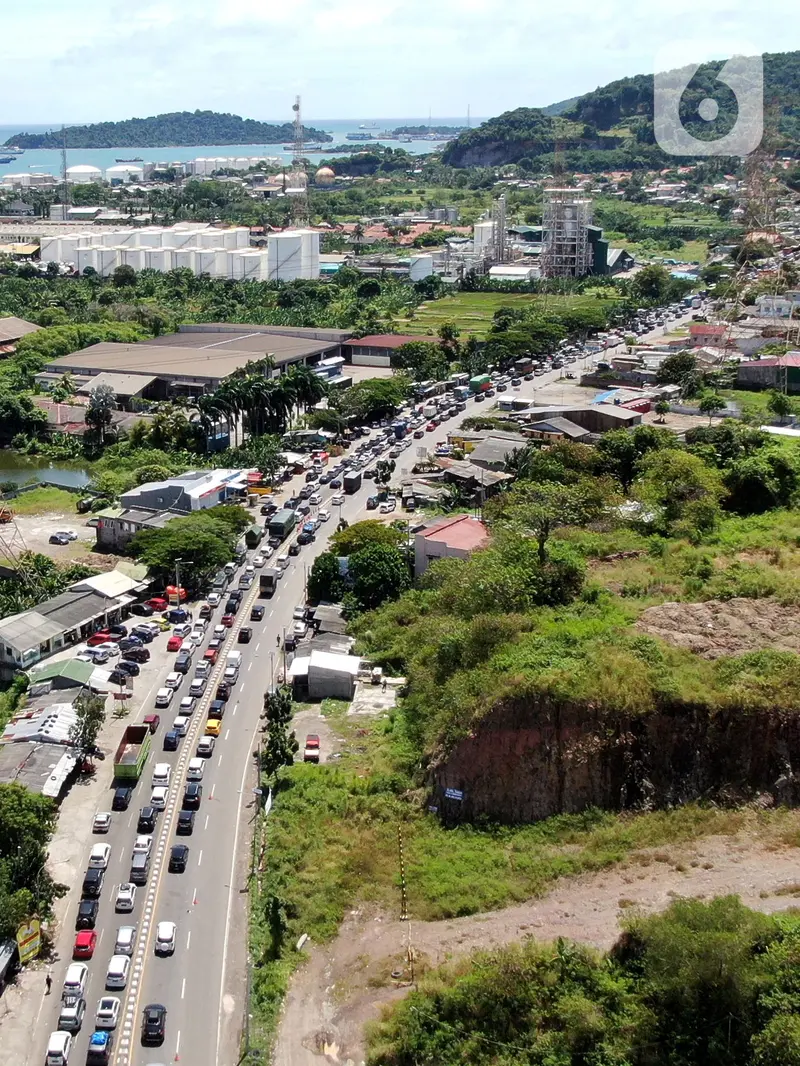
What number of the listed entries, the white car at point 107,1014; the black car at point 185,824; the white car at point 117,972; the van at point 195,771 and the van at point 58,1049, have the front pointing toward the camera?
2

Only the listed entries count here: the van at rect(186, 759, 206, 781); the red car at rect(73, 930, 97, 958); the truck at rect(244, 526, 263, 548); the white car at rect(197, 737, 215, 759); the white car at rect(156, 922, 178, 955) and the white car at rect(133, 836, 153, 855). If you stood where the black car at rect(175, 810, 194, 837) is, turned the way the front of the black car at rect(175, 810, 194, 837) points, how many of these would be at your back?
3

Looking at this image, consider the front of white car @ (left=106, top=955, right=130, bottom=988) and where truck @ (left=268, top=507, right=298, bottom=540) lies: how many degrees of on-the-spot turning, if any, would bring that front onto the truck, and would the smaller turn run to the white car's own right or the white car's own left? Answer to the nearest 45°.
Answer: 0° — it already faces it

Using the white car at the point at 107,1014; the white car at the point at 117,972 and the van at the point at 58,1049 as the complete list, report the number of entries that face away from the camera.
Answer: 3

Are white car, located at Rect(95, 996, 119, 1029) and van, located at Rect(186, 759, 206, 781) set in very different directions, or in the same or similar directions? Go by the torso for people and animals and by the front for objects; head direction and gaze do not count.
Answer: very different directions

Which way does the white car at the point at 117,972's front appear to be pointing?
away from the camera

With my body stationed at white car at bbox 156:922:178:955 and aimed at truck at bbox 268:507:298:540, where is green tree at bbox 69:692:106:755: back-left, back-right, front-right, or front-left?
front-left

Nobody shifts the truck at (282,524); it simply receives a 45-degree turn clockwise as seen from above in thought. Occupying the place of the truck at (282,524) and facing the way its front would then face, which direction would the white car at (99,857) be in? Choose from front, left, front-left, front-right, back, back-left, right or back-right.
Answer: right

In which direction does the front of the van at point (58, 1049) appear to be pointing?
away from the camera

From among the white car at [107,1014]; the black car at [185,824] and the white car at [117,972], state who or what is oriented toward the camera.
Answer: the black car

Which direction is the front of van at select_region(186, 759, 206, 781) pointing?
toward the camera

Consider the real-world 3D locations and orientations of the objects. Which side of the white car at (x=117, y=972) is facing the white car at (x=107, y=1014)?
back

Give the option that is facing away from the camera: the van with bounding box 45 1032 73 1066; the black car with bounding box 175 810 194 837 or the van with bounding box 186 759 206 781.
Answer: the van with bounding box 45 1032 73 1066

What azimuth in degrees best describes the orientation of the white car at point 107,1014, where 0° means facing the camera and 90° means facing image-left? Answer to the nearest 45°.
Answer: approximately 180°

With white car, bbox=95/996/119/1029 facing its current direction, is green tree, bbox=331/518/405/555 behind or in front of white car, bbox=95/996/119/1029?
in front

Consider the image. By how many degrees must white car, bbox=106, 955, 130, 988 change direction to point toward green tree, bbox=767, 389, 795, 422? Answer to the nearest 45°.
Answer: approximately 45° to its right
